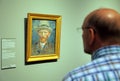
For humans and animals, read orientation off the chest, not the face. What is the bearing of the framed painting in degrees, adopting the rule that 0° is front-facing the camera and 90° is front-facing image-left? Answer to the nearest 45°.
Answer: approximately 315°

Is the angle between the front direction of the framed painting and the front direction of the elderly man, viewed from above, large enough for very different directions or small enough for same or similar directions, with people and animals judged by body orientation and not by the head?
very different directions

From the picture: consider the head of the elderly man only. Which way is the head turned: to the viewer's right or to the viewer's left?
to the viewer's left

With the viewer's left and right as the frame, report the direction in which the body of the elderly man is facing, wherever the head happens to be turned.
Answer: facing away from the viewer and to the left of the viewer

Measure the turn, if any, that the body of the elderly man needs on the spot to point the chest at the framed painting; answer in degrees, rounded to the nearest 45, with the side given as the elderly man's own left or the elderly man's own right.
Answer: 0° — they already face it
